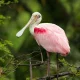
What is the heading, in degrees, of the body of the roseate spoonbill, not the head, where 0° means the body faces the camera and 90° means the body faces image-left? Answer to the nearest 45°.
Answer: approximately 90°
